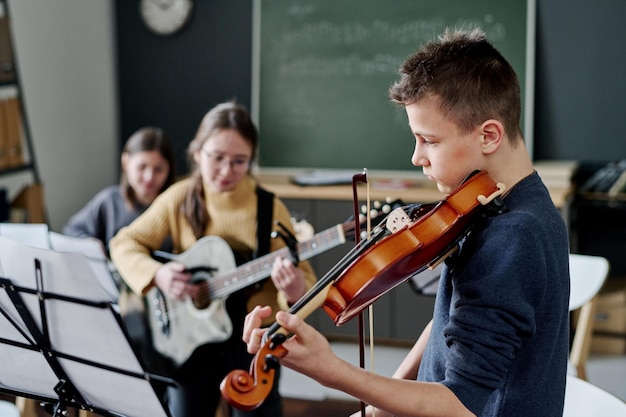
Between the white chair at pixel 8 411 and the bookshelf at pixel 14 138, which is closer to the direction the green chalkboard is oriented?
the white chair

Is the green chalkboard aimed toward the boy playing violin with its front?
yes

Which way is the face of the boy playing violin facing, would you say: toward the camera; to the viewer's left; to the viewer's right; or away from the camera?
to the viewer's left

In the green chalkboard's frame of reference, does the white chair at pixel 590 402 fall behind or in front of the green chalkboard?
in front

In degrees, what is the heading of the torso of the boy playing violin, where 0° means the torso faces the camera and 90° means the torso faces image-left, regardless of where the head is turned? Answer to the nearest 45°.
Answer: approximately 90°

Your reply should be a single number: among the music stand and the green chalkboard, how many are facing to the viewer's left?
0

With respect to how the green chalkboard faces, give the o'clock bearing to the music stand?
The music stand is roughly at 12 o'clock from the green chalkboard.

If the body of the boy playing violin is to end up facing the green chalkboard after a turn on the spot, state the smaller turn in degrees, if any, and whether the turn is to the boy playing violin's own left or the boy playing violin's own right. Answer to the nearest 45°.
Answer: approximately 90° to the boy playing violin's own right

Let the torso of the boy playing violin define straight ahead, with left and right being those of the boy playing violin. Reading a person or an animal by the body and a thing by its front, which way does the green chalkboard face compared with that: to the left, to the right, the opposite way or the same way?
to the left

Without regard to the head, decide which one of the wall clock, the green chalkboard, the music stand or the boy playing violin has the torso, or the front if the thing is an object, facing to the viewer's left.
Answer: the boy playing violin

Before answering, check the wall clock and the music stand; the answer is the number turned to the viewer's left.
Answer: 0
